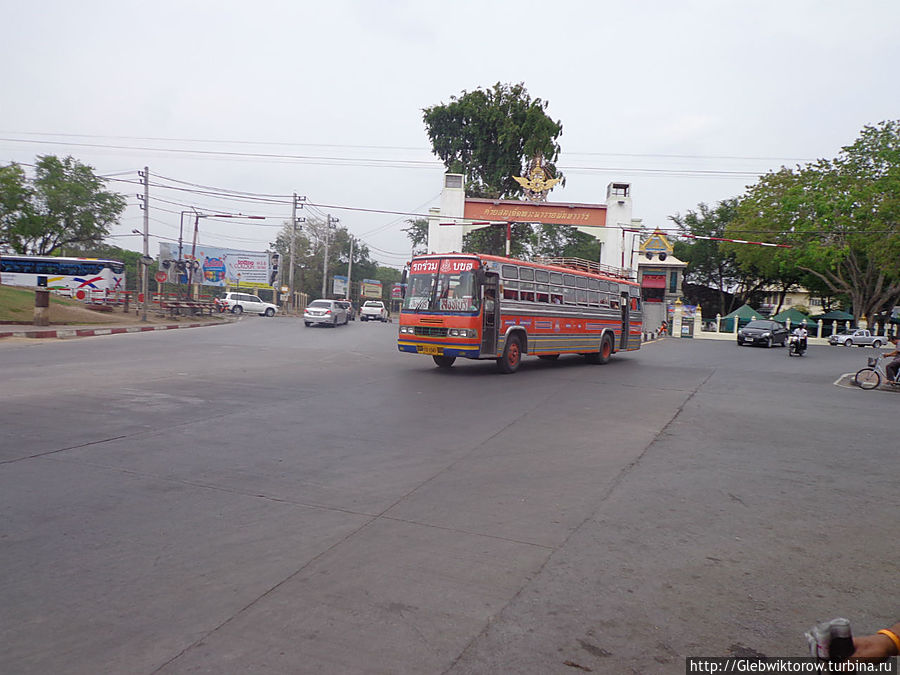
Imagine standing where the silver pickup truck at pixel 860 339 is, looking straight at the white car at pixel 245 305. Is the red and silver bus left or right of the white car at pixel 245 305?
left

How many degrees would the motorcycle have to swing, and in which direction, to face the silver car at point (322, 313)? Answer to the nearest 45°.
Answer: approximately 45° to its right

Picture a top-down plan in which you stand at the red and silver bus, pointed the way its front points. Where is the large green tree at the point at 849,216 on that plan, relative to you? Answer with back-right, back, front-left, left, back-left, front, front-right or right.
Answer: back

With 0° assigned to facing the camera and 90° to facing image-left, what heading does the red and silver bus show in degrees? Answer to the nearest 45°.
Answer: approximately 45°

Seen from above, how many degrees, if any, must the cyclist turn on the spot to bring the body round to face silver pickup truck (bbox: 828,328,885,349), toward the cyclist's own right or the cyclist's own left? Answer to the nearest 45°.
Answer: approximately 90° to the cyclist's own right

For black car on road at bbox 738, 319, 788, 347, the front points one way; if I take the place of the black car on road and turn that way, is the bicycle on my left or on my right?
on my left

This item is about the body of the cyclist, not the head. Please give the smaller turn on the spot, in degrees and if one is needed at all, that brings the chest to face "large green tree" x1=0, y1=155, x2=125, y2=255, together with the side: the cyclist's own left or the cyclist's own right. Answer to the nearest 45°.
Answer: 0° — they already face it

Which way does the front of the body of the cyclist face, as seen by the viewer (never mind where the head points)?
to the viewer's left

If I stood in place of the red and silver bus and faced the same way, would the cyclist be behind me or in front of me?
behind

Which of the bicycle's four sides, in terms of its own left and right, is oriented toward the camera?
left
